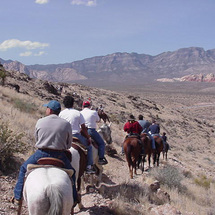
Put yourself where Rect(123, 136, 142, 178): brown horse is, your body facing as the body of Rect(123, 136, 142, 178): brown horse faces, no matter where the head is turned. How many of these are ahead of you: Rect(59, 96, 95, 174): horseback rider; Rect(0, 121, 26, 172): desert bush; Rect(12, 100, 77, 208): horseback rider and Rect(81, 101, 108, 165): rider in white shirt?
0

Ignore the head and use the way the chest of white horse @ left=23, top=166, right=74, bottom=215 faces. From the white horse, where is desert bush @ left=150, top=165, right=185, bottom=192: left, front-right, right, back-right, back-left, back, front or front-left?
front-right

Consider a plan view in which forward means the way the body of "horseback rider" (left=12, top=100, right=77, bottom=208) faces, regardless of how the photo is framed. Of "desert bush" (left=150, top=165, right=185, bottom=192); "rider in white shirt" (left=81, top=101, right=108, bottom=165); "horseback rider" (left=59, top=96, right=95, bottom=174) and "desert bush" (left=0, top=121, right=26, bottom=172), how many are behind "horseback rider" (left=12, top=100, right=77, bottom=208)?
0

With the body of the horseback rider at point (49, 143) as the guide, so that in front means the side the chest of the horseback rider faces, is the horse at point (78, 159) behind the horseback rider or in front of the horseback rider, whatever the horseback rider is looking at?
in front

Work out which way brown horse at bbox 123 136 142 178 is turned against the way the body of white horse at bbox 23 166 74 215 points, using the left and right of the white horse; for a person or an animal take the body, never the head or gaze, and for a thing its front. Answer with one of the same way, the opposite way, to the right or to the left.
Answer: the same way

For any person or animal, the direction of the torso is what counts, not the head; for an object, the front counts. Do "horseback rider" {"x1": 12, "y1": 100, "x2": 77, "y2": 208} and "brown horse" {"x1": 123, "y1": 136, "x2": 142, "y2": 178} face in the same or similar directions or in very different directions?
same or similar directions

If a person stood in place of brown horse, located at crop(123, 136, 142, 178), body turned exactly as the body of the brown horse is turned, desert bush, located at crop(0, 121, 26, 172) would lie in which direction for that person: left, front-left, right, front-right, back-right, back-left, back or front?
back-left

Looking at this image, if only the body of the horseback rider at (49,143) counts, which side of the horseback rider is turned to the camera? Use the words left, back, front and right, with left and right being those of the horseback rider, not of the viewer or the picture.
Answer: back

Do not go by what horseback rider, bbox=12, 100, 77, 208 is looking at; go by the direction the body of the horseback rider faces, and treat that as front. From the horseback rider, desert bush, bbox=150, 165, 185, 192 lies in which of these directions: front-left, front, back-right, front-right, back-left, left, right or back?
front-right

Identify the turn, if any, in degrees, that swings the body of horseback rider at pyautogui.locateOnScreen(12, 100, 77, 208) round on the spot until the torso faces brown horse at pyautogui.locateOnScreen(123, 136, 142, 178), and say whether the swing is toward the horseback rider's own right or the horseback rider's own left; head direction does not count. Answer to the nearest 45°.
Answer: approximately 45° to the horseback rider's own right

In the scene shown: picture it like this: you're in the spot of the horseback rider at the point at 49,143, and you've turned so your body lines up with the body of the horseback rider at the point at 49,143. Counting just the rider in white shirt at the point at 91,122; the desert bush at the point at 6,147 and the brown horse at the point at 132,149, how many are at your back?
0

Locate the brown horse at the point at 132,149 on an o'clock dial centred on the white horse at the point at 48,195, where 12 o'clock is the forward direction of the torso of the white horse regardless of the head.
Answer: The brown horse is roughly at 1 o'clock from the white horse.

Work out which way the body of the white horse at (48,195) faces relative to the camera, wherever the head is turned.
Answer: away from the camera

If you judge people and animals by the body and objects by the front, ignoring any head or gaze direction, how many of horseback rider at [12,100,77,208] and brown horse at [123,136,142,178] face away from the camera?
2

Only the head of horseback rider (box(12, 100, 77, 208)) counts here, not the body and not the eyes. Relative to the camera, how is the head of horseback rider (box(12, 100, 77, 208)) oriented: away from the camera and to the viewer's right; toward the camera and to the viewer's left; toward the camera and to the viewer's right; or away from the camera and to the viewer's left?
away from the camera and to the viewer's left

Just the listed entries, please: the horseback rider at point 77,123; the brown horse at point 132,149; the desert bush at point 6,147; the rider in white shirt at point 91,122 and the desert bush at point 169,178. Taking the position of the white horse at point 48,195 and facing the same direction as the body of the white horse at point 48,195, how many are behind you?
0

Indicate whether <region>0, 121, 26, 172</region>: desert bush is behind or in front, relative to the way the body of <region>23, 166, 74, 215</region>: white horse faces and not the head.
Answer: in front

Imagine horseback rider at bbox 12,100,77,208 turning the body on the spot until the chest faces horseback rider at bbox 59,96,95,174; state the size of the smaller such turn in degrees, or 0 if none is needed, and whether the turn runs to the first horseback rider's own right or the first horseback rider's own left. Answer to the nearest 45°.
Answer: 0° — they already face them

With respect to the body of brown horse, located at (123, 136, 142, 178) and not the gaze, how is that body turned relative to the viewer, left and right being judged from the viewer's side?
facing away from the viewer
